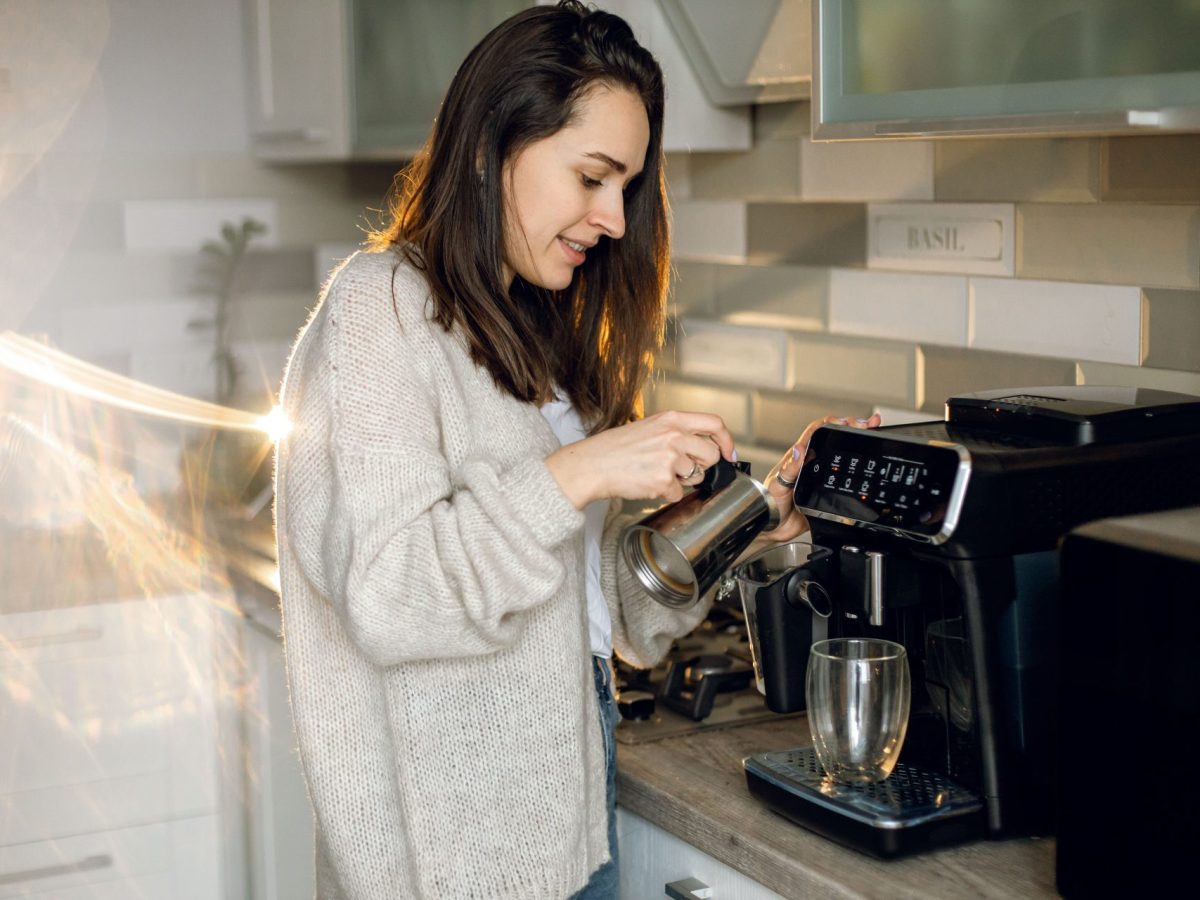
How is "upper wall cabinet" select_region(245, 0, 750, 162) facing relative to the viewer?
toward the camera

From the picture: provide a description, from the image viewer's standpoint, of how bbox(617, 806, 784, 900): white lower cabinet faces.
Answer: facing the viewer and to the left of the viewer

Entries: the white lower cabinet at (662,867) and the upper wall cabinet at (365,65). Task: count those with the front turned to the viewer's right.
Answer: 0
